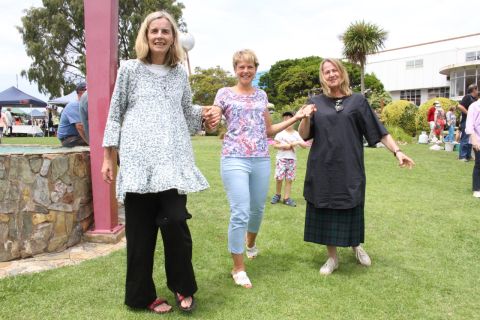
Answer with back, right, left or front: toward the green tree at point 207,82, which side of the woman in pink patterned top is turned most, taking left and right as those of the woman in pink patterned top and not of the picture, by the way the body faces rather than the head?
back

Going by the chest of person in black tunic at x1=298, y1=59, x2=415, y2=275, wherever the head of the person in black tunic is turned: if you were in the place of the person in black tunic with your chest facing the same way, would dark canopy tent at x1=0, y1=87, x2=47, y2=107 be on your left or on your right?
on your right

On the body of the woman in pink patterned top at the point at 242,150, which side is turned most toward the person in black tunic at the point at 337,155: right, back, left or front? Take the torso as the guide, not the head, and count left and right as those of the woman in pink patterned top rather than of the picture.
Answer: left

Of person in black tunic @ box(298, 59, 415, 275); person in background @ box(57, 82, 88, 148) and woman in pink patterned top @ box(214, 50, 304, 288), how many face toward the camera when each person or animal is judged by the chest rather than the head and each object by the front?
2

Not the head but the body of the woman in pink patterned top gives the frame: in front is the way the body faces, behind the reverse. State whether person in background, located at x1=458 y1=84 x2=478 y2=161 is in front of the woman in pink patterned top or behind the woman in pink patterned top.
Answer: behind

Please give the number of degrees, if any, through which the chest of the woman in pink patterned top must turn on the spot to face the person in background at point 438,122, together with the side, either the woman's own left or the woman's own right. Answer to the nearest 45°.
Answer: approximately 135° to the woman's own left

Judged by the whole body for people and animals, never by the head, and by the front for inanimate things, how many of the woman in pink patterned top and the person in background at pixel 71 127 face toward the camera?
1
